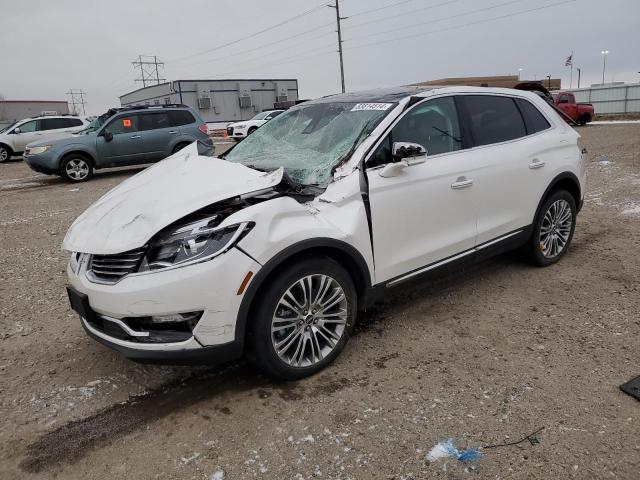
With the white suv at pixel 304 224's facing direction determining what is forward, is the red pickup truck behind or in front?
behind

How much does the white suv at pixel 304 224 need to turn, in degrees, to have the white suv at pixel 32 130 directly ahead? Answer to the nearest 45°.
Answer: approximately 90° to its right

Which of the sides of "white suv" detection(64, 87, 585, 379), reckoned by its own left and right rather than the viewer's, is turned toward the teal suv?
right

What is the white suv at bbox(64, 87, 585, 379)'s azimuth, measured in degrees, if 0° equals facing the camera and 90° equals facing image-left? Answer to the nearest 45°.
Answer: approximately 45°

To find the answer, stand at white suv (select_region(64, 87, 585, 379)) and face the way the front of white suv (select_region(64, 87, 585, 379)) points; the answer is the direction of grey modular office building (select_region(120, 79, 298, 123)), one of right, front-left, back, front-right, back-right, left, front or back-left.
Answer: back-right
